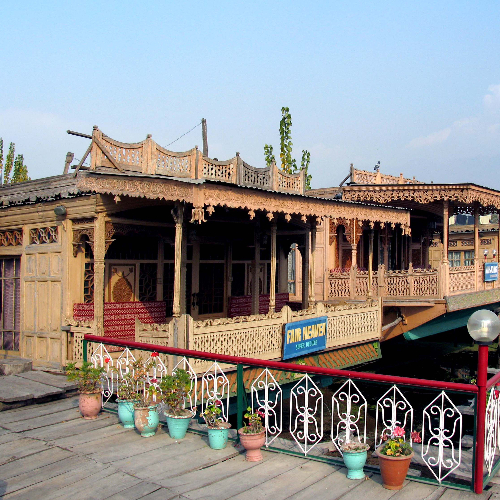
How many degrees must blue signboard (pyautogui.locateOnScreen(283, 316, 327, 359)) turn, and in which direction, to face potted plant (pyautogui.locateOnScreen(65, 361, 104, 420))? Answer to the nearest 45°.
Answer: approximately 90° to its right

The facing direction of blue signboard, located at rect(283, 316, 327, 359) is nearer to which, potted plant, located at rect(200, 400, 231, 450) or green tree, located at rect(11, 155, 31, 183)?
the potted plant

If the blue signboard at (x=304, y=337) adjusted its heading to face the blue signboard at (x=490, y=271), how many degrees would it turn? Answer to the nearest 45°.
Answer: approximately 90° to its left

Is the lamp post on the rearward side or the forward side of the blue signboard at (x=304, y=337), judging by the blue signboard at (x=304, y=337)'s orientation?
on the forward side

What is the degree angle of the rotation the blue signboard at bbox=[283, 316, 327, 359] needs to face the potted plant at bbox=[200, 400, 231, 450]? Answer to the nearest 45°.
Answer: approximately 45° to its right

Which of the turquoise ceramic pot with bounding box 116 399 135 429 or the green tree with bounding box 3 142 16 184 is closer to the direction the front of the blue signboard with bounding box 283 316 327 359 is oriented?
the turquoise ceramic pot

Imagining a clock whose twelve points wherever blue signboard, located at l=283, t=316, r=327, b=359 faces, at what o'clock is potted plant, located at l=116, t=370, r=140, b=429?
The potted plant is roughly at 2 o'clock from the blue signboard.

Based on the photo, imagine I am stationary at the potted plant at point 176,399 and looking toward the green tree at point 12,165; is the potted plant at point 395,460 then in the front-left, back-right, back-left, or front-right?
back-right

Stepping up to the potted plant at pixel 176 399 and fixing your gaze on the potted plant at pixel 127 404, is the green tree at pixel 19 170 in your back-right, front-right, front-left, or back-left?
front-right

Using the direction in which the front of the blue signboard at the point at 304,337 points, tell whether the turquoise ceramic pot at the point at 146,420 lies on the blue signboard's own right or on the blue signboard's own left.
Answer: on the blue signboard's own right

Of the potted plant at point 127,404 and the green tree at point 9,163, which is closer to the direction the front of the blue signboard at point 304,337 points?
the potted plant

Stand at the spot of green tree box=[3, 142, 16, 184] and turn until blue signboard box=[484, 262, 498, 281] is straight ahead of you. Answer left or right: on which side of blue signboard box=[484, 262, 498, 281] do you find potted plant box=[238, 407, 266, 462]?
right

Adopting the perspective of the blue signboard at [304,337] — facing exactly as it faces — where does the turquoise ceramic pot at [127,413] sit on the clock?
The turquoise ceramic pot is roughly at 2 o'clock from the blue signboard.

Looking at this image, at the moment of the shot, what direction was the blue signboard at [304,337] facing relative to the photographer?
facing the viewer and to the right of the viewer

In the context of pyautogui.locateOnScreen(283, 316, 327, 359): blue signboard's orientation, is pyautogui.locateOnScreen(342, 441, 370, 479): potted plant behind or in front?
in front

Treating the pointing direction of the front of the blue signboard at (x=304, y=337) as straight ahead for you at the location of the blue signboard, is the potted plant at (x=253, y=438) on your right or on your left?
on your right

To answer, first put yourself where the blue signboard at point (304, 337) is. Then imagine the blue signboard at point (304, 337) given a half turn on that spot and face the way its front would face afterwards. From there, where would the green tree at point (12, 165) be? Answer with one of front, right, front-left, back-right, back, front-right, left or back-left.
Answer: front

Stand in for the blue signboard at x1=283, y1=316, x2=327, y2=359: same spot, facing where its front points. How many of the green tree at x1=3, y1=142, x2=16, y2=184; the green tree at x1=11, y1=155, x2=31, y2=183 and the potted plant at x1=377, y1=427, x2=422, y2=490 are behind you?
2

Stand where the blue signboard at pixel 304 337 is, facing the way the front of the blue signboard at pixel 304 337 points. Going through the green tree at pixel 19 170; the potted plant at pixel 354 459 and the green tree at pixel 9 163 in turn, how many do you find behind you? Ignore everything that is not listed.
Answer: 2

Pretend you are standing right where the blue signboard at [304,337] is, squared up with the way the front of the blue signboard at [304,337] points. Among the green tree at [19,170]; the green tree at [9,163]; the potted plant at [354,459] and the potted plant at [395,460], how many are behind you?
2

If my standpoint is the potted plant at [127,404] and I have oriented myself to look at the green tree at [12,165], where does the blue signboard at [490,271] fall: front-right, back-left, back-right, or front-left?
front-right
